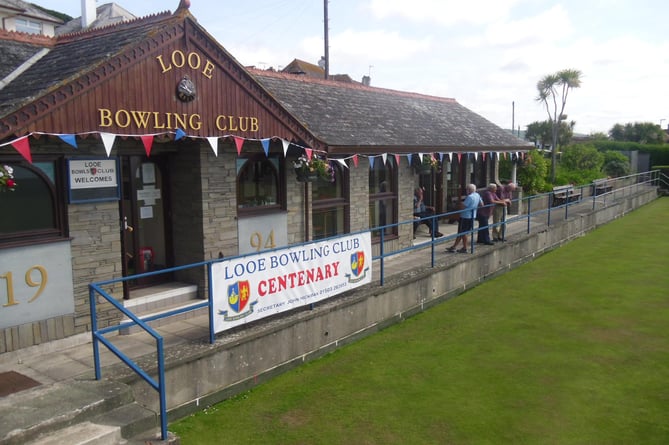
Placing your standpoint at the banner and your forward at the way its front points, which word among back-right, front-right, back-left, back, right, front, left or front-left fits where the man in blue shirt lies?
left

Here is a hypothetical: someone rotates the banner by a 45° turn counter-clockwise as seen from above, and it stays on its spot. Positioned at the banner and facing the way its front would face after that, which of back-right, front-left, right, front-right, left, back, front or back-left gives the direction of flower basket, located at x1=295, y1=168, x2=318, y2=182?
left

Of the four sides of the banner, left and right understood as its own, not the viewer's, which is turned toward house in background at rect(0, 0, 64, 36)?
back

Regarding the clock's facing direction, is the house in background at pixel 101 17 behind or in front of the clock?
behind

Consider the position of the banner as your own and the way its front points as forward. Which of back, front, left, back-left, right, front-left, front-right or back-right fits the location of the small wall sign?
back-right

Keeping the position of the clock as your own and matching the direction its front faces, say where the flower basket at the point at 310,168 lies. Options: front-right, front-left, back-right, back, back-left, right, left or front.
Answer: left

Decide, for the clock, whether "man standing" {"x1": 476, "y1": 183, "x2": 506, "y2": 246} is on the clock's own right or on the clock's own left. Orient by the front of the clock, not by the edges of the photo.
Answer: on the clock's own left

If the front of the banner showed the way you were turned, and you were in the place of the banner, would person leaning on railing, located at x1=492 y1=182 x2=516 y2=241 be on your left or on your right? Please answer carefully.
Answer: on your left

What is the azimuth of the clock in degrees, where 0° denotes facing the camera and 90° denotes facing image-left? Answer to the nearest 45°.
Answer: approximately 315°

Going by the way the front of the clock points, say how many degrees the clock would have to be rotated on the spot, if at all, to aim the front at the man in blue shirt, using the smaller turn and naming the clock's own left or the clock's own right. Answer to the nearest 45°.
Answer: approximately 90° to the clock's own left

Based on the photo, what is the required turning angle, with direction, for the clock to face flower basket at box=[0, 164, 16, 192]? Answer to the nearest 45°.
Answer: approximately 90° to its right

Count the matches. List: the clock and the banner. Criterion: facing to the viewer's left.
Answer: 0

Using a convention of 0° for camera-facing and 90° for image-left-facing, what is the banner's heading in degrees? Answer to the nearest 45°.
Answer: approximately 315°
